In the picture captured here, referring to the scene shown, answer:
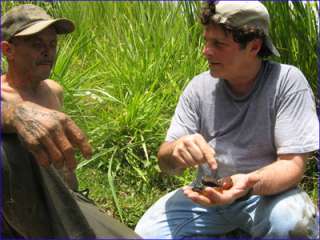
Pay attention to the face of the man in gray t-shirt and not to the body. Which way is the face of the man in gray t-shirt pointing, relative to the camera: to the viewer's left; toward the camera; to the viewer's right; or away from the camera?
to the viewer's left

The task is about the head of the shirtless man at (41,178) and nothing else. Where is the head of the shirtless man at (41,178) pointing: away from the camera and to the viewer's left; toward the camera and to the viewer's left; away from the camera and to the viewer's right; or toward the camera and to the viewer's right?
toward the camera and to the viewer's right

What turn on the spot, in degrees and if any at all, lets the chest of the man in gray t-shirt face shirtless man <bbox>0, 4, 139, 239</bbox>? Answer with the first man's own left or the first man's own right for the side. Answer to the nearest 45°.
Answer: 0° — they already face them

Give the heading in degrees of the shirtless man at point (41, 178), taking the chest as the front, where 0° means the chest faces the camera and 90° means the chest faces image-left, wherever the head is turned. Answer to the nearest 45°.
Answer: approximately 315°

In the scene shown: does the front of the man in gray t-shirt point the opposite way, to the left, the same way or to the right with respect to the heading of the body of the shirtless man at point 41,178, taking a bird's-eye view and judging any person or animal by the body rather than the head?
to the right

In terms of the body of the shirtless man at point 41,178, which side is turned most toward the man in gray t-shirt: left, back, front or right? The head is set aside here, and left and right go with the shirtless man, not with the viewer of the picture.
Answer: left

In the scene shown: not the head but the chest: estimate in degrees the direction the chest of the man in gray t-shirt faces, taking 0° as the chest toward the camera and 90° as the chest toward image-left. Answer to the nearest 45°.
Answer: approximately 45°
